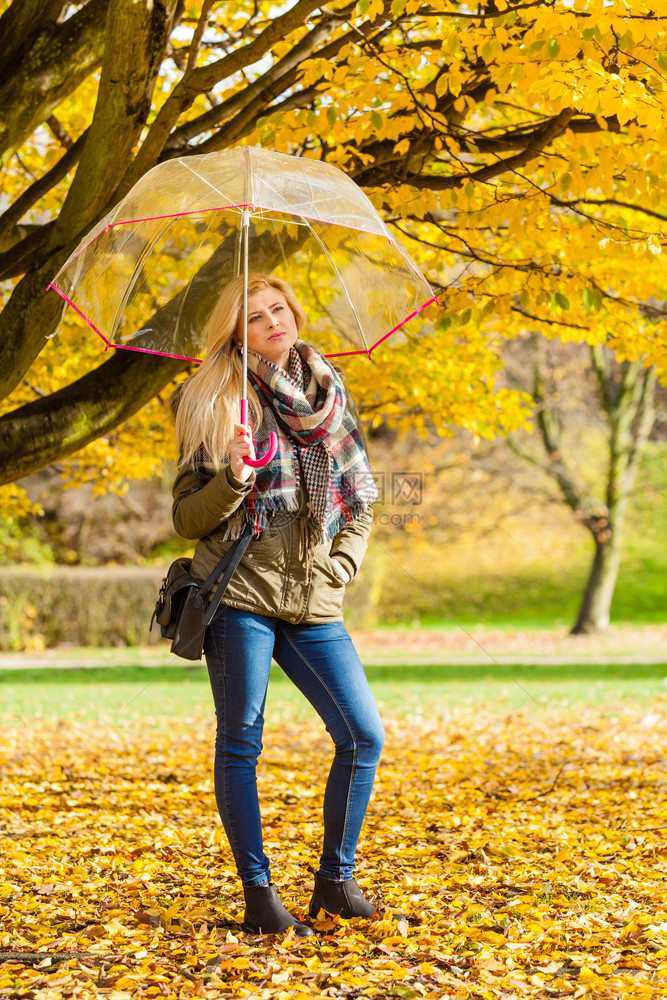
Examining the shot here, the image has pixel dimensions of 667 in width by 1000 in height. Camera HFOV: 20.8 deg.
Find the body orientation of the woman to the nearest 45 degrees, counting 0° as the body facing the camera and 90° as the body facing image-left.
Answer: approximately 315°
